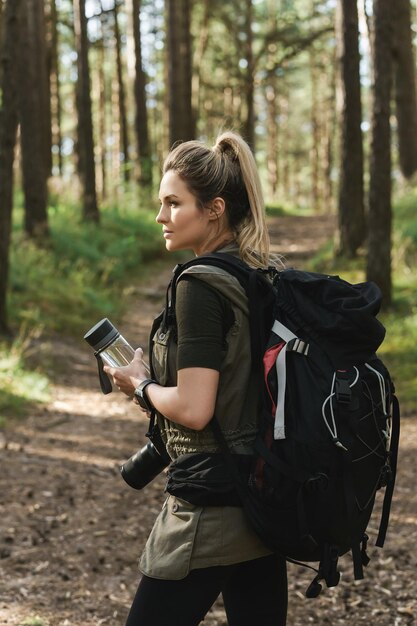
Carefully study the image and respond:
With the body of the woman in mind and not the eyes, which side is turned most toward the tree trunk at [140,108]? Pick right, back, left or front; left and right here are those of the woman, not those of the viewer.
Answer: right

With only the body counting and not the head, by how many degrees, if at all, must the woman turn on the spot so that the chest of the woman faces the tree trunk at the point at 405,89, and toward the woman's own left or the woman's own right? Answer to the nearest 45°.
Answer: approximately 90° to the woman's own right

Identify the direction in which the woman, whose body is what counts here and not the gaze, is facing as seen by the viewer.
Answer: to the viewer's left

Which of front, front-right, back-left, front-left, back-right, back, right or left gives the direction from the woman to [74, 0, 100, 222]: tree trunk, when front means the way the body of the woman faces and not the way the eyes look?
right

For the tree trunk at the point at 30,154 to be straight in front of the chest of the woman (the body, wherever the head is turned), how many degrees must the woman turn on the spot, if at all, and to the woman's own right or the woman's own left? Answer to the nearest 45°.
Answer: approximately 90° to the woman's own right

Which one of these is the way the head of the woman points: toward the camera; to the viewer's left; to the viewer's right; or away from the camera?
to the viewer's left

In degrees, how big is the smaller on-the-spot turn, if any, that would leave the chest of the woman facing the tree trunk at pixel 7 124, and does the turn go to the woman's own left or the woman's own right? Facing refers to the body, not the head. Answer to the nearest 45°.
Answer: approximately 90° to the woman's own right

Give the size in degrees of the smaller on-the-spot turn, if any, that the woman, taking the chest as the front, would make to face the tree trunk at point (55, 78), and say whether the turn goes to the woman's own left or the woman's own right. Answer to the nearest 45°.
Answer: approximately 90° to the woman's own right

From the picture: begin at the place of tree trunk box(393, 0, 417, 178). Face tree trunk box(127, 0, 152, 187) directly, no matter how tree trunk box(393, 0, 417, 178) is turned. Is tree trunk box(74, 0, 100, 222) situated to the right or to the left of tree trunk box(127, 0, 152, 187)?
left
